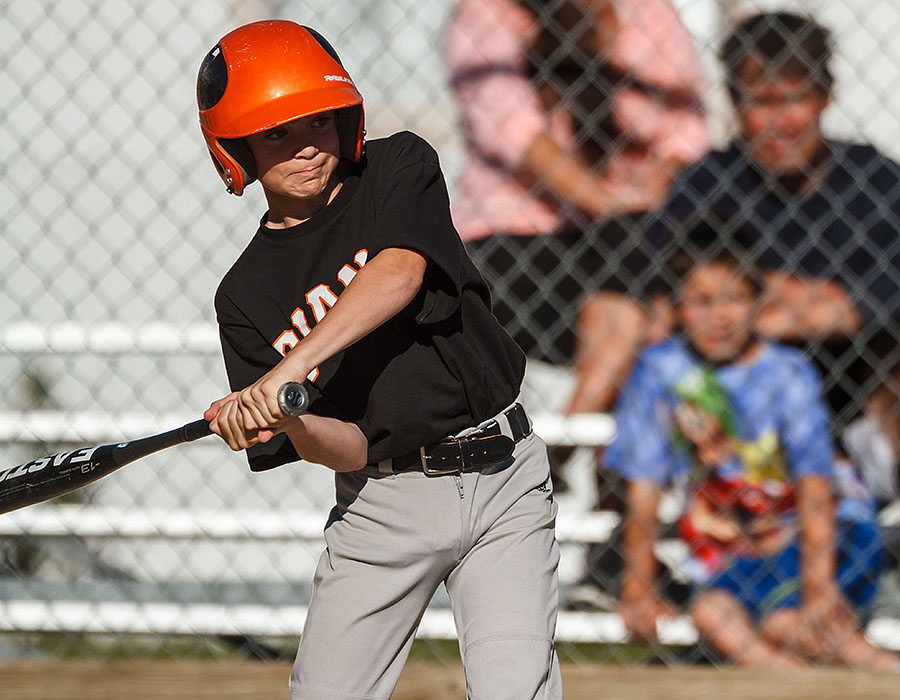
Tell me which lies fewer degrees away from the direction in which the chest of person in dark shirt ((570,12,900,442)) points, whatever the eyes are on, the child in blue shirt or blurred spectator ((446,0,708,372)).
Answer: the child in blue shirt

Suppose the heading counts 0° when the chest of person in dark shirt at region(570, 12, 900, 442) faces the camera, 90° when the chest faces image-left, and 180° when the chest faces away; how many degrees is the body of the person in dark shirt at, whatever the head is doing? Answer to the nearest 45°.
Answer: approximately 0°

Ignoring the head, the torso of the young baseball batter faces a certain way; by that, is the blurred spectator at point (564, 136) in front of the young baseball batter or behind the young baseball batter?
behind

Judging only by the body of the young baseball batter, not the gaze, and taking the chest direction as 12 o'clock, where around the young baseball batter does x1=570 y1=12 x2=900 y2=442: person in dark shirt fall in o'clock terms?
The person in dark shirt is roughly at 8 o'clock from the young baseball batter.

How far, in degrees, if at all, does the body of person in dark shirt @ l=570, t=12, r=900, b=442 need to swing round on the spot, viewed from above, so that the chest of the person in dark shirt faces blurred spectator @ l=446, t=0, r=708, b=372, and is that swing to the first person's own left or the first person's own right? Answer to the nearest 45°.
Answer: approximately 135° to the first person's own right
